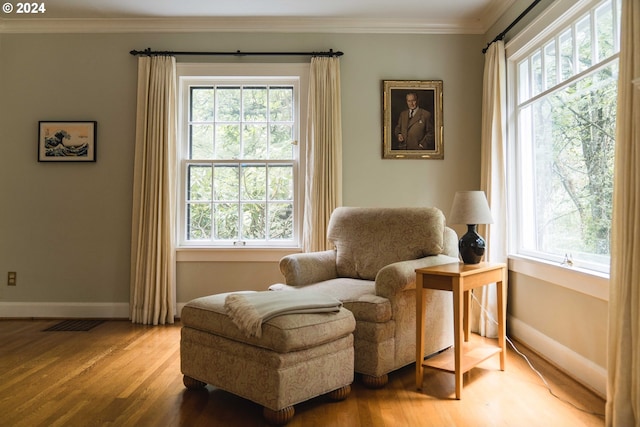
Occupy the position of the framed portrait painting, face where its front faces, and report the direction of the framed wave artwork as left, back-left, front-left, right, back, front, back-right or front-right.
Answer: right

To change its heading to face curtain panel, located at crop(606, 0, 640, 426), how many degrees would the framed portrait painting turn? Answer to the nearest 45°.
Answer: approximately 45° to its left

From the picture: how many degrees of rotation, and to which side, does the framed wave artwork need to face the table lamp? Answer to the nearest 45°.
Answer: approximately 45° to its left

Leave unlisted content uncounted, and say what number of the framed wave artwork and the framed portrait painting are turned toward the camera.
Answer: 2

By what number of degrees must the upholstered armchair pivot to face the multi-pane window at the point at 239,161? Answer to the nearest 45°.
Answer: approximately 90° to its right

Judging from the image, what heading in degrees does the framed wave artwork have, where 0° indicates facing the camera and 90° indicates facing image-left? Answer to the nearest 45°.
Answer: approximately 0°

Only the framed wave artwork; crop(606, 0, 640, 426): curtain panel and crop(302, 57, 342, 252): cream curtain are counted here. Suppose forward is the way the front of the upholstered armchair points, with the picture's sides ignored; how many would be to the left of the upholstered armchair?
1

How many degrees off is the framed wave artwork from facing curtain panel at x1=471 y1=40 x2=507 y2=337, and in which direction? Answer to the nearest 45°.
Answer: approximately 45° to its left

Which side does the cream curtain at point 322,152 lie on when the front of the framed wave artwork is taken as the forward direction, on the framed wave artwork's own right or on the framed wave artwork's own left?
on the framed wave artwork's own left

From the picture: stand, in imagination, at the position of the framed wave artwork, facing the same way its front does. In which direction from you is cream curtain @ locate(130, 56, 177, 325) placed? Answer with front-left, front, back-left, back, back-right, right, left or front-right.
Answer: front-left

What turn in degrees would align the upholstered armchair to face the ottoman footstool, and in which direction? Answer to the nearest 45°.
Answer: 0° — it already faces it

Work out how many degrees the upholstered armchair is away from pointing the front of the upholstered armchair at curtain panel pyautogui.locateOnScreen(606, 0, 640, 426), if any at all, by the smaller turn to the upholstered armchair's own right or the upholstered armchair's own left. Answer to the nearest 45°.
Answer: approximately 90° to the upholstered armchair's own left

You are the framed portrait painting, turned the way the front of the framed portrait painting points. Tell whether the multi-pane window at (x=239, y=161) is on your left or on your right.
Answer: on your right

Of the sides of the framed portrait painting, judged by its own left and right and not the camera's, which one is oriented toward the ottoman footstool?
front

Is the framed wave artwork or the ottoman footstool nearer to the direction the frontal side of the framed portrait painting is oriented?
the ottoman footstool

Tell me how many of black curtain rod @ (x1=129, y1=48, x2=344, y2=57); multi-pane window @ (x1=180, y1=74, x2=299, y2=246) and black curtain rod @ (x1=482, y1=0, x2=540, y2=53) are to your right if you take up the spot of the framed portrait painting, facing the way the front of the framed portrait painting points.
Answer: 2
